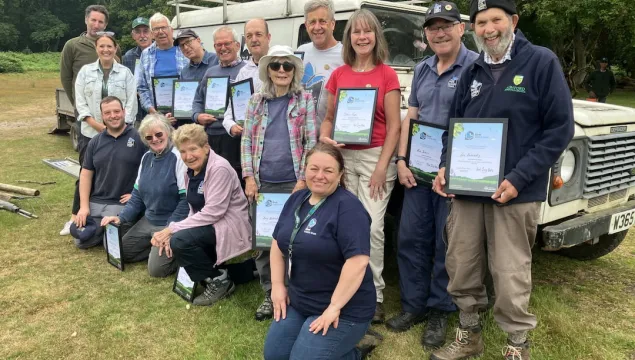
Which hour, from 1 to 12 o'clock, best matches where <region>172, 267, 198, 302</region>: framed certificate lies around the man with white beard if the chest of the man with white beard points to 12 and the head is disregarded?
The framed certificate is roughly at 2 o'clock from the man with white beard.

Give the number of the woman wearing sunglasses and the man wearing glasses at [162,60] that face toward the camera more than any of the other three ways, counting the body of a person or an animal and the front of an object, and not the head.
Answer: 2

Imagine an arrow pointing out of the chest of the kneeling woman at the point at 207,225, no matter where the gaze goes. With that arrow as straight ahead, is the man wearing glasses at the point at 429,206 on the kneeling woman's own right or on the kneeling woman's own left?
on the kneeling woman's own left

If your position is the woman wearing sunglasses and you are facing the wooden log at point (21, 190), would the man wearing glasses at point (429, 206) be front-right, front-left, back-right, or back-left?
back-right

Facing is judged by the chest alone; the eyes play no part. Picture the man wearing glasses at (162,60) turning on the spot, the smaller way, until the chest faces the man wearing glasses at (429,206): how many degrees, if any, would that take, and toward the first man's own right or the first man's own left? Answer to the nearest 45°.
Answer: approximately 45° to the first man's own left

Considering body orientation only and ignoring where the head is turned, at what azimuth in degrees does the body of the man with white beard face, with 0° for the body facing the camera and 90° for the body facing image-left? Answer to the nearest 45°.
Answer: approximately 45°

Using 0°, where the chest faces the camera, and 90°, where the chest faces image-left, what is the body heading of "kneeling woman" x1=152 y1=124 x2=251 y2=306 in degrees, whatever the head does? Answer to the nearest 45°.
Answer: approximately 45°
